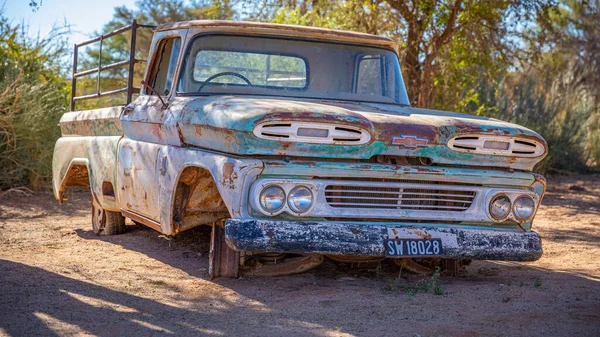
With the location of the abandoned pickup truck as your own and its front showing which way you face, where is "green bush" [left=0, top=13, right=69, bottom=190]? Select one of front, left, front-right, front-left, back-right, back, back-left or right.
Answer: back

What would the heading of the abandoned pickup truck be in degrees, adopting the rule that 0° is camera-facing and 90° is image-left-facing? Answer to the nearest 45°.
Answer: approximately 315°
